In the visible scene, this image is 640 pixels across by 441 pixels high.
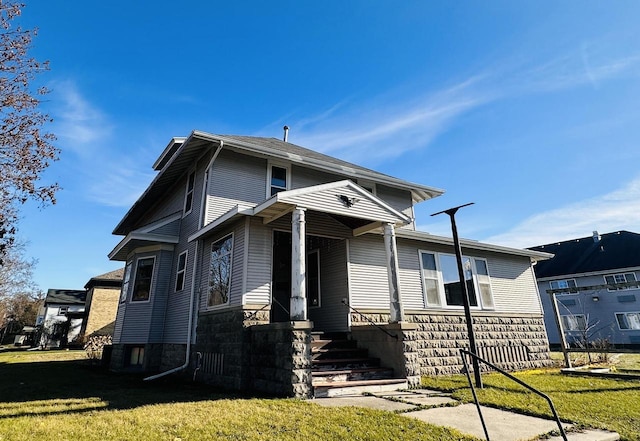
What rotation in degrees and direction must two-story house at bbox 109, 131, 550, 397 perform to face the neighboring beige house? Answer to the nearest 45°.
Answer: approximately 180°

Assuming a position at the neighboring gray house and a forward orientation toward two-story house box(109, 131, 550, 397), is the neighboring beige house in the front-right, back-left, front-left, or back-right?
front-right

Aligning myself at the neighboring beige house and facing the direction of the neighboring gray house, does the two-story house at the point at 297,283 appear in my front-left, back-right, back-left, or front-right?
front-right

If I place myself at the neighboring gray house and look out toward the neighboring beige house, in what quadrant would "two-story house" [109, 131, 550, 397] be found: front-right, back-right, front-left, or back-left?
front-left

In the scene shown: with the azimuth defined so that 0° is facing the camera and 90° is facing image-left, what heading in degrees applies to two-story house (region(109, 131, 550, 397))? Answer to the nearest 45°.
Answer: approximately 315°

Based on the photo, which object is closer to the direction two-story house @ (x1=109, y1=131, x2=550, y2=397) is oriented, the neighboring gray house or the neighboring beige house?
the neighboring gray house

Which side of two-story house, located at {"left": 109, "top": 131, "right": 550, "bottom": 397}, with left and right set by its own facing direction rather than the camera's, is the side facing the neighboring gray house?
left
